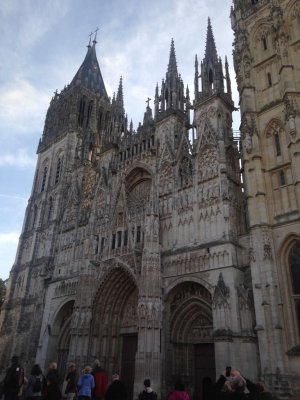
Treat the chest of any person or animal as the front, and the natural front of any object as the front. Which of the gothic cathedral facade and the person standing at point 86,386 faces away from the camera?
the person standing

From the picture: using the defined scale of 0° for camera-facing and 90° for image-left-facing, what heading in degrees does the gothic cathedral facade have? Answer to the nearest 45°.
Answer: approximately 45°

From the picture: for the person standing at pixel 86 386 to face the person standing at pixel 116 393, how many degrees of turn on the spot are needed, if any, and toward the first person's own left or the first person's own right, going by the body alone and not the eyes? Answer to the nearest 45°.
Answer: approximately 135° to the first person's own right

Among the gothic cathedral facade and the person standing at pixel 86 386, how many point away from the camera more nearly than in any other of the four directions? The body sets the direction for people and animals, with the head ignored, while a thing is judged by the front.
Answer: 1

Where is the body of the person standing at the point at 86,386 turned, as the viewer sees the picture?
away from the camera

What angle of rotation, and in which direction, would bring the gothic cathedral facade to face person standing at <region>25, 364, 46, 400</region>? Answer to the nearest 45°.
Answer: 0° — it already faces them

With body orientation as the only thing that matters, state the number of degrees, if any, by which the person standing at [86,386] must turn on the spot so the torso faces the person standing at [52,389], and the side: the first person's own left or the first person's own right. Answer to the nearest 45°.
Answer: approximately 135° to the first person's own left

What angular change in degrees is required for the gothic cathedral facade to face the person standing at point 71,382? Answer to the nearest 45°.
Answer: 0° — it already faces them

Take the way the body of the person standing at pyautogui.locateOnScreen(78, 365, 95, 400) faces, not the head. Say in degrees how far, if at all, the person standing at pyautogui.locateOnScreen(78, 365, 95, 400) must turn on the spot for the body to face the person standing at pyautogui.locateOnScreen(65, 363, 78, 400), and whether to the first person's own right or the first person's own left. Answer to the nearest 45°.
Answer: approximately 45° to the first person's own left
